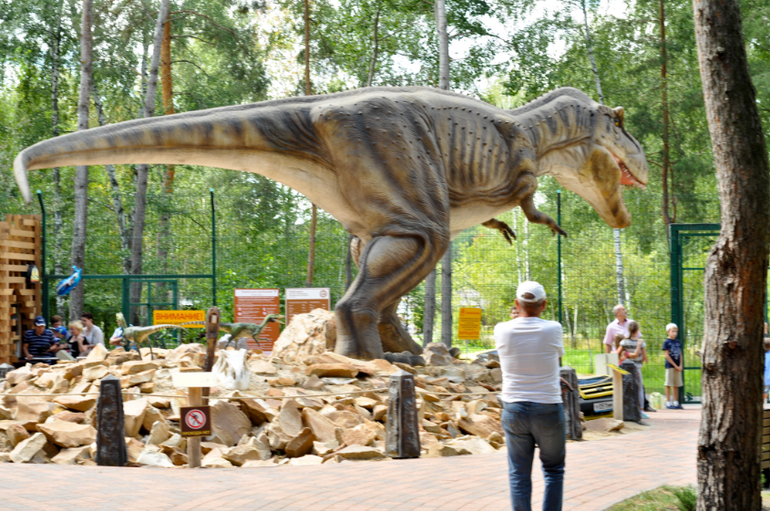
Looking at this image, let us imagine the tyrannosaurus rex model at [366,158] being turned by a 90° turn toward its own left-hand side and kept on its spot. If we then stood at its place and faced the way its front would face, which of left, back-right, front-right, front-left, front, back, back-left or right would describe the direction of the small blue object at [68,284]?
front-left

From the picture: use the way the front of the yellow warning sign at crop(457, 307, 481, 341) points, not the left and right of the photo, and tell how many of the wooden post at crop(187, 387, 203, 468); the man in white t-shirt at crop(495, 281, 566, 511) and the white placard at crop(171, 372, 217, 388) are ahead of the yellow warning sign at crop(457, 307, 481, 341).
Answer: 3

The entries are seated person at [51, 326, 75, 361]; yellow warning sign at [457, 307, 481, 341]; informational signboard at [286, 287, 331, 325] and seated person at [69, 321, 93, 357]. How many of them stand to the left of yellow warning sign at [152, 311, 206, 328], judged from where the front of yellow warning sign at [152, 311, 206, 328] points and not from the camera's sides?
2

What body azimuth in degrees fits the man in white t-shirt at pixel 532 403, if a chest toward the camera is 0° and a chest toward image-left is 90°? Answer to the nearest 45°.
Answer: approximately 180°

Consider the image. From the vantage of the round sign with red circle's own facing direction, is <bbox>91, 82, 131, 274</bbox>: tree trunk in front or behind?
behind

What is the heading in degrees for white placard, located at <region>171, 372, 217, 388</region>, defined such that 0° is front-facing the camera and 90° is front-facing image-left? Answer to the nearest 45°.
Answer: approximately 0°

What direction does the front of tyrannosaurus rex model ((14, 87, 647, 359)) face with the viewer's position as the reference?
facing to the right of the viewer

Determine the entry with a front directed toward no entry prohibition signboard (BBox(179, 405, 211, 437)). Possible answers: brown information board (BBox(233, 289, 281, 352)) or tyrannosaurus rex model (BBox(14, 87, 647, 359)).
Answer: the brown information board

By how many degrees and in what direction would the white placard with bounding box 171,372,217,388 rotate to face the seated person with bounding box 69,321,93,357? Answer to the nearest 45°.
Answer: approximately 180°

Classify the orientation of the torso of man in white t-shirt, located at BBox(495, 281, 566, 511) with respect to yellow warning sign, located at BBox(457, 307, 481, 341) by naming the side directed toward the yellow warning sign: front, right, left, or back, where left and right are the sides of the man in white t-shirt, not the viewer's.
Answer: front

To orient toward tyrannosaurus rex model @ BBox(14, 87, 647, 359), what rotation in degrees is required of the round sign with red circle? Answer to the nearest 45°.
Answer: approximately 135° to its left

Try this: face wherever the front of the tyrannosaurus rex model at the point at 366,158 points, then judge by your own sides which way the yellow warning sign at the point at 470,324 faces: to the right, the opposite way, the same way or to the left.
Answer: to the right

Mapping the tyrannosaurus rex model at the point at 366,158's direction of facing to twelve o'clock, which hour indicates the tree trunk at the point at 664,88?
The tree trunk is roughly at 10 o'clock from the tyrannosaurus rex model.

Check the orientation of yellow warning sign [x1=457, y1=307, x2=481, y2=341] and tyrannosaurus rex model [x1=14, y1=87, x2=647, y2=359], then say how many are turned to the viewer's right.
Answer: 1

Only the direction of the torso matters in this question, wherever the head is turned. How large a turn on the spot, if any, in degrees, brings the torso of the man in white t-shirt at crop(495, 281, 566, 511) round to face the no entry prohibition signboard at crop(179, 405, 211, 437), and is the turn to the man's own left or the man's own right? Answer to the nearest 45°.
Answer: approximately 45° to the man's own left

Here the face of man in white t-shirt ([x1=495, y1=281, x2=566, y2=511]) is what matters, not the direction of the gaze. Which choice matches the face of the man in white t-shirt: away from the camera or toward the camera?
away from the camera
